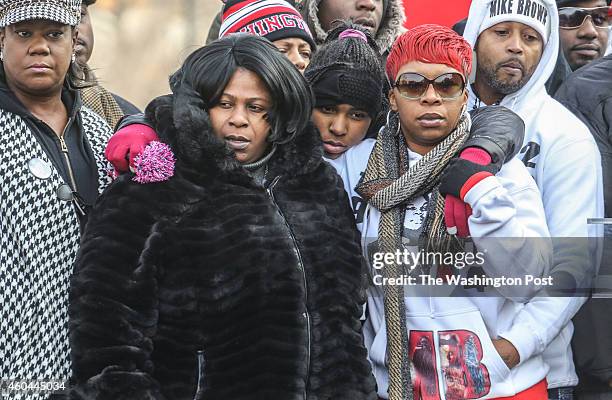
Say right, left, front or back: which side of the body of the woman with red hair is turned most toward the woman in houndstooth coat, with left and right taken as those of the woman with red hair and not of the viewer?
right

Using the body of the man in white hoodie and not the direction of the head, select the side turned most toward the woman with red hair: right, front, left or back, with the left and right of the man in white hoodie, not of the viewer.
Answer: front

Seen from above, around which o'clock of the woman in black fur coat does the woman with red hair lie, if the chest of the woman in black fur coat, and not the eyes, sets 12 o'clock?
The woman with red hair is roughly at 10 o'clock from the woman in black fur coat.

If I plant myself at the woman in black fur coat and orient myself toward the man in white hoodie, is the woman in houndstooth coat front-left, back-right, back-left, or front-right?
back-left

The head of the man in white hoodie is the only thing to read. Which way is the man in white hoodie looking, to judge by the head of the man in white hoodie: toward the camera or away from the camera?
toward the camera

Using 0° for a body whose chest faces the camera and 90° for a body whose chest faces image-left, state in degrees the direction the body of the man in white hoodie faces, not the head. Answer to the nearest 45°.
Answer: approximately 45°

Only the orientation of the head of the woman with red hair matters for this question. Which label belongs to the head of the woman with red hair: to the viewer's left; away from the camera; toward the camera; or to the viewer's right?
toward the camera

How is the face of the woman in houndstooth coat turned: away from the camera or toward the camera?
toward the camera

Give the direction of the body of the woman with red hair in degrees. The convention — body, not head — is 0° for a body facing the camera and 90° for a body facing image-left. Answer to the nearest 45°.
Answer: approximately 0°

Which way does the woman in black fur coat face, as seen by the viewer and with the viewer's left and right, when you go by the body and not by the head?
facing the viewer and to the right of the viewer

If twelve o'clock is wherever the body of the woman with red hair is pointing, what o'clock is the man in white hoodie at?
The man in white hoodie is roughly at 8 o'clock from the woman with red hair.

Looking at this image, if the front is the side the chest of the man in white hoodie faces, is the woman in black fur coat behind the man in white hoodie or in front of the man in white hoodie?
in front
